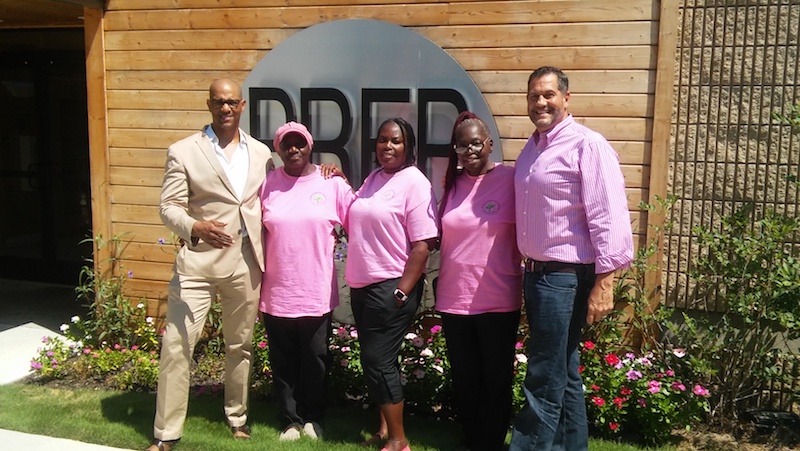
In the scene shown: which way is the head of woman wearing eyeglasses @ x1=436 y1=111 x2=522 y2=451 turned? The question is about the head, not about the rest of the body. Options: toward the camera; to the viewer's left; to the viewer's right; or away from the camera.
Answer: toward the camera

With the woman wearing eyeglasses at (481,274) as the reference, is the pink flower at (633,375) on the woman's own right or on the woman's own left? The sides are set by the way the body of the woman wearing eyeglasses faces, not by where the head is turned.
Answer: on the woman's own left

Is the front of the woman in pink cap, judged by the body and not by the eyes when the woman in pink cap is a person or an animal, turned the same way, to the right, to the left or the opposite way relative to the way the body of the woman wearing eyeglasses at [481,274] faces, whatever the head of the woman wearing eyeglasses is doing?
the same way

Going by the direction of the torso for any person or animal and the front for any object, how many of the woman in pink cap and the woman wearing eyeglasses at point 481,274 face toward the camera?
2

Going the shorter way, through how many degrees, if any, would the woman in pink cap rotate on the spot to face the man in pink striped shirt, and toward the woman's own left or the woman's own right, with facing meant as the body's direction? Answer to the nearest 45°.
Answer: approximately 45° to the woman's own left

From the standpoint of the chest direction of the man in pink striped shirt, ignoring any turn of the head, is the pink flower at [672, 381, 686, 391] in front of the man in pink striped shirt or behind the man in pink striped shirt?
behind

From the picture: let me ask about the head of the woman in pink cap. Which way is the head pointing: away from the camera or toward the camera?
toward the camera

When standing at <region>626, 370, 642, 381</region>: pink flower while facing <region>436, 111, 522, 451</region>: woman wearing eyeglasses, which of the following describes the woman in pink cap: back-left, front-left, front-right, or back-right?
front-right

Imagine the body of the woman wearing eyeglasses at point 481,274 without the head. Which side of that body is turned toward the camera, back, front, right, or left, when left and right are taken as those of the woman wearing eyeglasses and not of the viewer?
front

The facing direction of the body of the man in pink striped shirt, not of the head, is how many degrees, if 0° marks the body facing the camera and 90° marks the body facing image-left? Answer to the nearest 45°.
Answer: approximately 45°

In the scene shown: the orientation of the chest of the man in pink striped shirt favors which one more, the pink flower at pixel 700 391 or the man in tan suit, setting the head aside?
the man in tan suit

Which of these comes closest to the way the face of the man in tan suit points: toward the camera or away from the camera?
toward the camera

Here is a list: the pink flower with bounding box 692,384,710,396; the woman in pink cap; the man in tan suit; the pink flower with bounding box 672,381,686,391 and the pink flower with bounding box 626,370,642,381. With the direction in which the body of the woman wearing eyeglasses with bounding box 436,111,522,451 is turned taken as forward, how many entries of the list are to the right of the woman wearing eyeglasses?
2

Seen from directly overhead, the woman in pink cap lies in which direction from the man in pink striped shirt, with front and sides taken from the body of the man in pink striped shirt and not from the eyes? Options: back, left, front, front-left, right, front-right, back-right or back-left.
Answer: front-right
